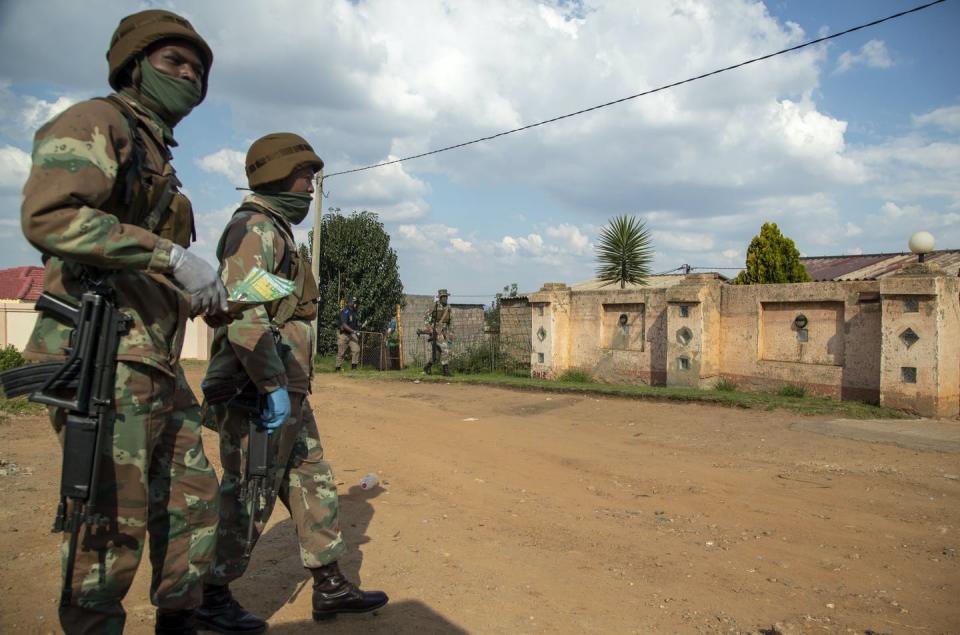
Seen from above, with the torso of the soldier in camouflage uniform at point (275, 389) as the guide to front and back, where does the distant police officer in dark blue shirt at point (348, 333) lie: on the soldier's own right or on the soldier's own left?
on the soldier's own left

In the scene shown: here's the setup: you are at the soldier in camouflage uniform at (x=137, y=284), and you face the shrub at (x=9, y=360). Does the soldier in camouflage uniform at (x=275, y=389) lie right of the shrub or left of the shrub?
right

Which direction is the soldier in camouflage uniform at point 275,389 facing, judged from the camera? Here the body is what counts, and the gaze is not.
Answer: to the viewer's right

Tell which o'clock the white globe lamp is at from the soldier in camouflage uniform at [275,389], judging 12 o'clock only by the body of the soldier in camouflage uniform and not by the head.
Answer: The white globe lamp is roughly at 11 o'clock from the soldier in camouflage uniform.

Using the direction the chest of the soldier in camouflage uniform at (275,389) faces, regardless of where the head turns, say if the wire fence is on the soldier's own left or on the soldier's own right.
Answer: on the soldier's own left

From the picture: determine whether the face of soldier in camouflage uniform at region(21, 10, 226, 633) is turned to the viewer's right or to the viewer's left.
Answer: to the viewer's right

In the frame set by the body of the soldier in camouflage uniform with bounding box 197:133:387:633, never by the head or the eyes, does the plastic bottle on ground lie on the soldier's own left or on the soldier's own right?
on the soldier's own left

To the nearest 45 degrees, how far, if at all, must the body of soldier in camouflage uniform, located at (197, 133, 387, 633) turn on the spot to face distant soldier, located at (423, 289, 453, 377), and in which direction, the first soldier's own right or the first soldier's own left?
approximately 90° to the first soldier's own left
